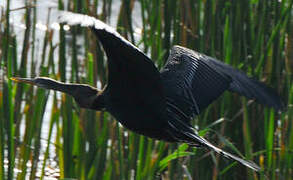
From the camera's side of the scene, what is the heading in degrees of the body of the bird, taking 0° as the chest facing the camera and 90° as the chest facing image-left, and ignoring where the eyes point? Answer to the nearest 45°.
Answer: approximately 90°
